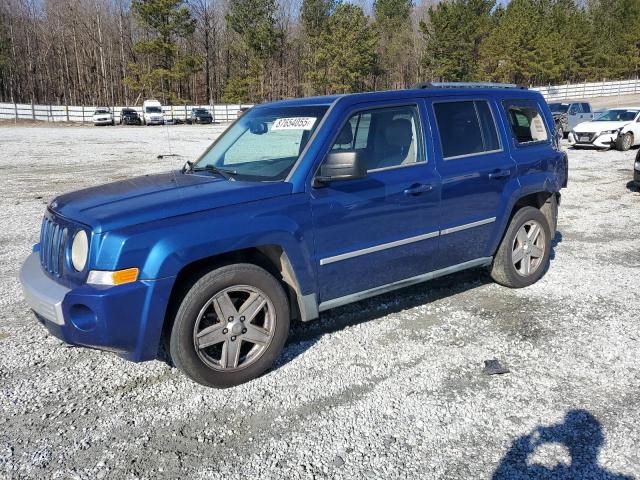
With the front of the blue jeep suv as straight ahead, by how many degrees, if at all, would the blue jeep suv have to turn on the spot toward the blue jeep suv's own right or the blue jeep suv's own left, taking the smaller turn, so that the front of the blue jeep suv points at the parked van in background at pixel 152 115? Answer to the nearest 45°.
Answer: approximately 135° to the blue jeep suv's own right

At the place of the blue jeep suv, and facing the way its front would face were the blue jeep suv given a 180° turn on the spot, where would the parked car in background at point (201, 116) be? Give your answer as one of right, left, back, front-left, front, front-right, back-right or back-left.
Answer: front-left

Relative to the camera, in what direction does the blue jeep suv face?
facing the viewer and to the left of the viewer

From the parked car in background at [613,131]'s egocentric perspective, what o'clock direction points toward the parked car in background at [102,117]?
the parked car in background at [102,117] is roughly at 2 o'clock from the parked car in background at [613,131].

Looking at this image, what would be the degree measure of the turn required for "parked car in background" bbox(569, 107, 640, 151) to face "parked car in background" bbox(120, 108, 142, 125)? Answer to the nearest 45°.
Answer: approximately 45° to its right

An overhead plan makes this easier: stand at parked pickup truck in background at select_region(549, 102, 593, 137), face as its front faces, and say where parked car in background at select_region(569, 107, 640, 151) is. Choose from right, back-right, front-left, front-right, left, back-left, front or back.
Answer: front-left

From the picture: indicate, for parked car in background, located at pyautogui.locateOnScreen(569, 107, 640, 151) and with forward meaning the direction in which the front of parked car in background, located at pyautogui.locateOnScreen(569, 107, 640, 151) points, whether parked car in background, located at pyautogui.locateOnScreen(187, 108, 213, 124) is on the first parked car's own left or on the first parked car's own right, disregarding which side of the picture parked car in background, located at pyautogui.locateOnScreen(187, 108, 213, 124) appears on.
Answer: on the first parked car's own right

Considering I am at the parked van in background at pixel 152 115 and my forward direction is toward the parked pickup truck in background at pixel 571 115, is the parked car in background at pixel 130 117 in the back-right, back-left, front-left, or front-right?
back-right

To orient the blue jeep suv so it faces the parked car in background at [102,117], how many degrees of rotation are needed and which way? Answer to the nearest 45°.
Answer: approximately 135° to its right

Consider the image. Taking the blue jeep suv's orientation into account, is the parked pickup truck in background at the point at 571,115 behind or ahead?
behind
